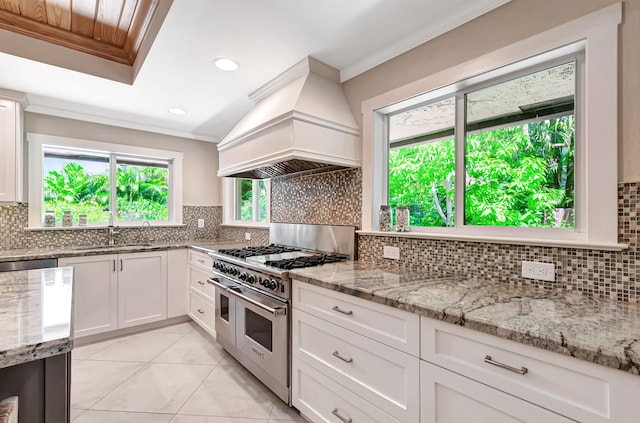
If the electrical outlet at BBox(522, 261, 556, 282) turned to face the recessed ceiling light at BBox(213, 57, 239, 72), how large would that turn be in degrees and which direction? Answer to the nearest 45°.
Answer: approximately 90° to its right

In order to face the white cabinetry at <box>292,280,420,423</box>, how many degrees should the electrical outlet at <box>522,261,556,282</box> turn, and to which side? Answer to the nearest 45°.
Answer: approximately 45° to its right

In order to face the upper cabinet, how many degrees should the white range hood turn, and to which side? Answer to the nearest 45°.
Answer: approximately 45° to its right

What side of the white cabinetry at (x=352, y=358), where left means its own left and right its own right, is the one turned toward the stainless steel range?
right

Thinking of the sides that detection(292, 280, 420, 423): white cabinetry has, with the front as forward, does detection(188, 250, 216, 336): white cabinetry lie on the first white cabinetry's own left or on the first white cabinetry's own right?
on the first white cabinetry's own right

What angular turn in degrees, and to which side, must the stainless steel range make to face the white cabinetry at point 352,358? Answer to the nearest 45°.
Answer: approximately 90° to its left

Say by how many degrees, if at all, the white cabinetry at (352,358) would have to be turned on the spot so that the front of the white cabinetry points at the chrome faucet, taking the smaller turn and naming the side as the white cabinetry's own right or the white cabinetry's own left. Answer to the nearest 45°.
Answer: approximately 90° to the white cabinetry's own right

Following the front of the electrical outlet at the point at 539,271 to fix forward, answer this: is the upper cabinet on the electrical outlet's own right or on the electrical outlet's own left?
on the electrical outlet's own right
